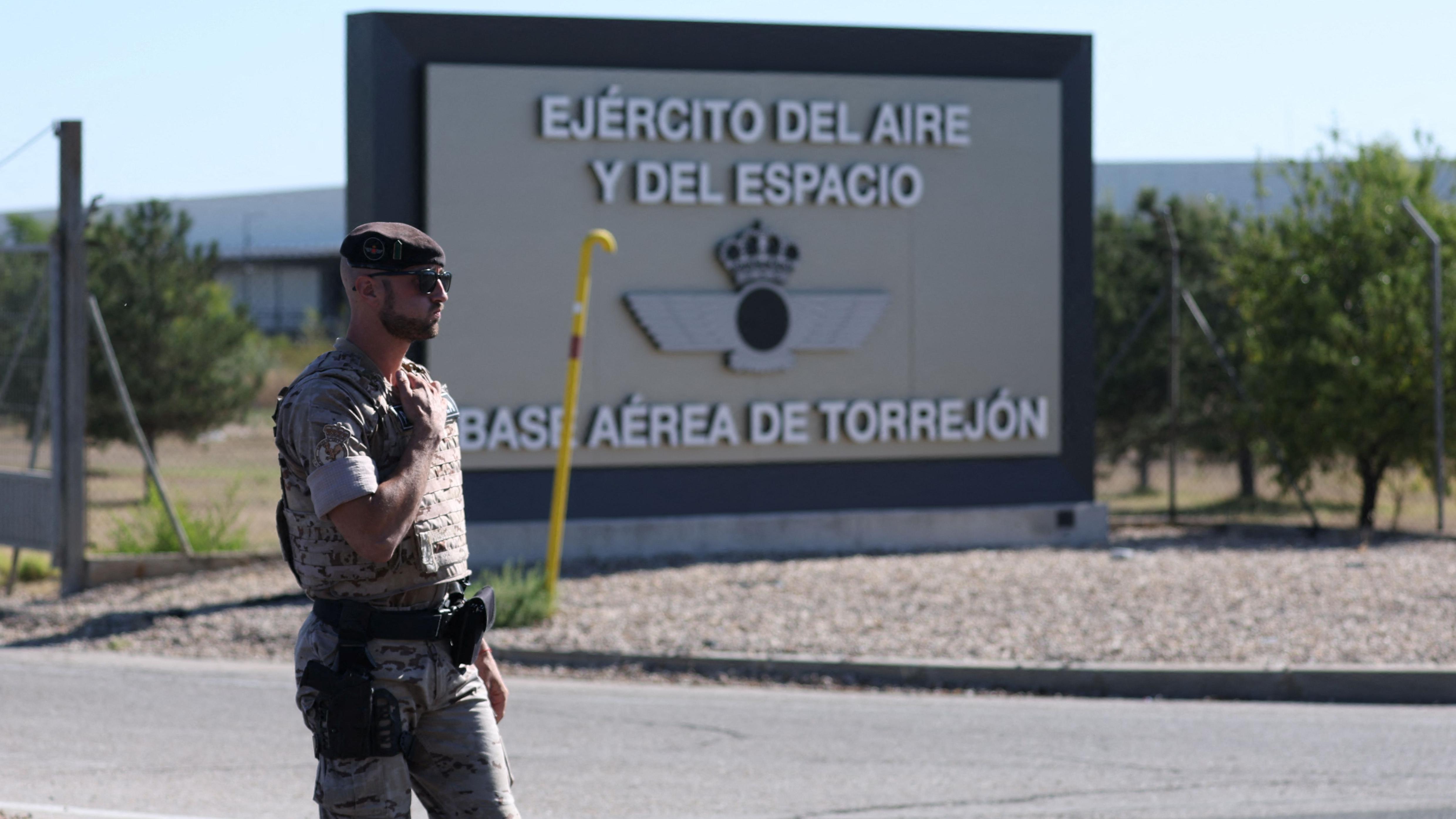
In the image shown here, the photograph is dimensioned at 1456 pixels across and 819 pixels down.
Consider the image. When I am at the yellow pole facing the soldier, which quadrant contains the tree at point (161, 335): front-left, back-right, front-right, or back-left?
back-right

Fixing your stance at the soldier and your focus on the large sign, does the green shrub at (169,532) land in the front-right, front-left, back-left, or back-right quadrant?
front-left

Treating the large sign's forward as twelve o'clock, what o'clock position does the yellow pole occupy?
The yellow pole is roughly at 2 o'clock from the large sign.

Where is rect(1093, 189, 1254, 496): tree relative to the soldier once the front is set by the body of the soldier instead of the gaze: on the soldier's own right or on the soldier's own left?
on the soldier's own left

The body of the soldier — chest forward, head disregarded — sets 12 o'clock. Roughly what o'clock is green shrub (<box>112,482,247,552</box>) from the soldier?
The green shrub is roughly at 7 o'clock from the soldier.

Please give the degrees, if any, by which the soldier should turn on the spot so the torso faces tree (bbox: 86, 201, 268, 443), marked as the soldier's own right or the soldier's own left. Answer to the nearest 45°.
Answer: approximately 135° to the soldier's own left

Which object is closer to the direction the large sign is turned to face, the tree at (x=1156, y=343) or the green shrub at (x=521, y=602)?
the green shrub

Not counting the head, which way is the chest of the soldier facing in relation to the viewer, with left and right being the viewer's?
facing the viewer and to the right of the viewer

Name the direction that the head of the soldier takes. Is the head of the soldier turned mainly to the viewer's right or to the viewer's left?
to the viewer's right

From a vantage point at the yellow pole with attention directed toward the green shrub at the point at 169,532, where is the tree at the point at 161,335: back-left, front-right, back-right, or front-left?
front-right

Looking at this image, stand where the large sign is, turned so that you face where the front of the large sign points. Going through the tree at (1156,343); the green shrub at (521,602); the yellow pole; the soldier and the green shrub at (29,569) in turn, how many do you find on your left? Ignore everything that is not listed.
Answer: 1

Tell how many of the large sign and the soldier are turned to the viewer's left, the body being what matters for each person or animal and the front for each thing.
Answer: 0
